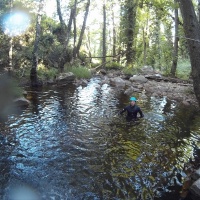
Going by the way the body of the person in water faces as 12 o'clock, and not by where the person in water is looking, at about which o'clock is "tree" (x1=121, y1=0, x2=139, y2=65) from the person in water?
The tree is roughly at 6 o'clock from the person in water.

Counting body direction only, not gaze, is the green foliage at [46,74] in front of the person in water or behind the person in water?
behind

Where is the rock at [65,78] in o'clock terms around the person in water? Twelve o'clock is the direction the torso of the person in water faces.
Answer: The rock is roughly at 5 o'clock from the person in water.

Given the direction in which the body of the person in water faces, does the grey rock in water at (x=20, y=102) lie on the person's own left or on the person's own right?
on the person's own right

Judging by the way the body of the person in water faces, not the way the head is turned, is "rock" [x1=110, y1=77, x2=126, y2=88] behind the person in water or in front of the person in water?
behind

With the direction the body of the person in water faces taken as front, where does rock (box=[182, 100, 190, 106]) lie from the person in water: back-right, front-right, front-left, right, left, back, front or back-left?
back-left
